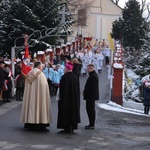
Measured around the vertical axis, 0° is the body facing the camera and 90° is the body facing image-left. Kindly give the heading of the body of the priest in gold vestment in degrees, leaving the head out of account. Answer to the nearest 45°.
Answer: approximately 225°

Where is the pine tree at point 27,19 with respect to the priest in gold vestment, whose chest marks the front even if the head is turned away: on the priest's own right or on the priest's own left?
on the priest's own left

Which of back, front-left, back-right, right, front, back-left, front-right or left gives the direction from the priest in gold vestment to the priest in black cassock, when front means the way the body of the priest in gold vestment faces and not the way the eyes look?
front-right

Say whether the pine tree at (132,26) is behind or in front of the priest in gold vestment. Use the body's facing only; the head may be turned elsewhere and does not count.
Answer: in front

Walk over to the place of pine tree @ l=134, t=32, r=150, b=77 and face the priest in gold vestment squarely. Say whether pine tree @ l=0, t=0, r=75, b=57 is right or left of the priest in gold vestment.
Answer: right
